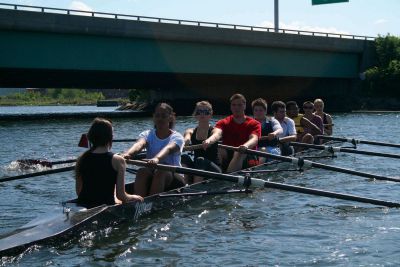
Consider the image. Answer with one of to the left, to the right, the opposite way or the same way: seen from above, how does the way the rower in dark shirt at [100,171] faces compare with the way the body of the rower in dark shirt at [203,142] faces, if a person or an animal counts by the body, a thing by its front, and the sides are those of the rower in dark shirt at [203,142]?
the opposite way

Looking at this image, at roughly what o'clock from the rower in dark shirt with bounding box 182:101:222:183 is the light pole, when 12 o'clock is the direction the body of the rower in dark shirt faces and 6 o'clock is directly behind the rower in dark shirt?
The light pole is roughly at 5 o'clock from the rower in dark shirt.

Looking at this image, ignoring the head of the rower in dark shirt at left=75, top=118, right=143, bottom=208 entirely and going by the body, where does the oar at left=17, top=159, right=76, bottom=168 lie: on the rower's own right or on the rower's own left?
on the rower's own left

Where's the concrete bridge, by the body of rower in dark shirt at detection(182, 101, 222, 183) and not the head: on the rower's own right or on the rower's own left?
on the rower's own right

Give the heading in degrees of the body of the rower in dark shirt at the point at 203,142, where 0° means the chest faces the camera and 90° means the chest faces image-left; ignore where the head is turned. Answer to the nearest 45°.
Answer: approximately 45°

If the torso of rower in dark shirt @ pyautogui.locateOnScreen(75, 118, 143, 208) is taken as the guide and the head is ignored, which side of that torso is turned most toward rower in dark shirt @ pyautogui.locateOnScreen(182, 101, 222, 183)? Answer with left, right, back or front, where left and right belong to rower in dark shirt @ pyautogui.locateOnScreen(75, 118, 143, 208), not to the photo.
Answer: front

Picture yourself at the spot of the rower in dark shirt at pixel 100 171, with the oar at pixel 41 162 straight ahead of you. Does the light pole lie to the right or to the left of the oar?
right

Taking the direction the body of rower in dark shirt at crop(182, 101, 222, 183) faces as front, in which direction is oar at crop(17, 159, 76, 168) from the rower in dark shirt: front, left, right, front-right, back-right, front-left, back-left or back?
right

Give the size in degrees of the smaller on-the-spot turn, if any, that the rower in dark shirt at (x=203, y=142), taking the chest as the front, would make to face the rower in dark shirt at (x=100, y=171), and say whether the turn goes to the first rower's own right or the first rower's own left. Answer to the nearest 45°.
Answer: approximately 45° to the first rower's own left

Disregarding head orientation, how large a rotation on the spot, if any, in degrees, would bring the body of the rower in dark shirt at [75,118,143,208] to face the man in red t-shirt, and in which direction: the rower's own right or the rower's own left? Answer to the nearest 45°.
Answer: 0° — they already face them

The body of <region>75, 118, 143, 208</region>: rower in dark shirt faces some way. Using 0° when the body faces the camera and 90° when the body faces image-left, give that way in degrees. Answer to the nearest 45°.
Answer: approximately 225°

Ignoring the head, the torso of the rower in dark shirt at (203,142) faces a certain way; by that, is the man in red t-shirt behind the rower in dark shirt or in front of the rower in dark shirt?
behind
